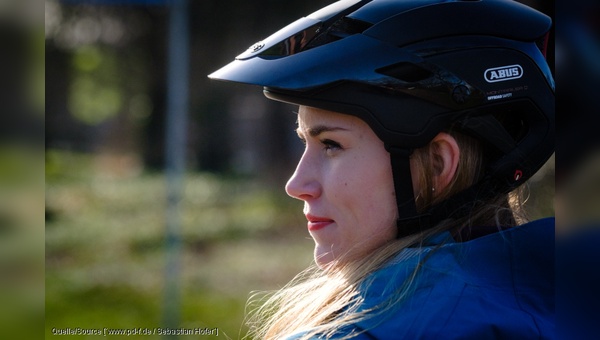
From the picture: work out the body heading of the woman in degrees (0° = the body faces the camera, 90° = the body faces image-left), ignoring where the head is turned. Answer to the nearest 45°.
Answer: approximately 90°

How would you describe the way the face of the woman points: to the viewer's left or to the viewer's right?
to the viewer's left
